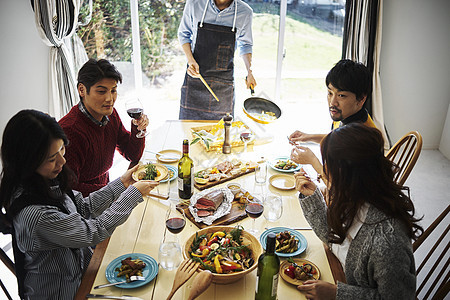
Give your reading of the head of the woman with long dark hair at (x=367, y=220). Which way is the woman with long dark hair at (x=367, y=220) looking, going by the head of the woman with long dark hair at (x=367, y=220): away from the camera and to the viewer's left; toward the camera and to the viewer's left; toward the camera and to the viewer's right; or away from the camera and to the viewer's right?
away from the camera and to the viewer's left

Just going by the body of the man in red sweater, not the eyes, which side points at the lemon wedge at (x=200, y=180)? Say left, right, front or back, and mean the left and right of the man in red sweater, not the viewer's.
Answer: front

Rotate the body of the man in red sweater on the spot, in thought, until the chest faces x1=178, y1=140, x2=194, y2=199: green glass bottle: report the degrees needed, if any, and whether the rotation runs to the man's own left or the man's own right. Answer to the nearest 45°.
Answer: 0° — they already face it

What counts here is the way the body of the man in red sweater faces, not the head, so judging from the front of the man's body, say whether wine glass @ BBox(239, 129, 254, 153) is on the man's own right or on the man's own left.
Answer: on the man's own left

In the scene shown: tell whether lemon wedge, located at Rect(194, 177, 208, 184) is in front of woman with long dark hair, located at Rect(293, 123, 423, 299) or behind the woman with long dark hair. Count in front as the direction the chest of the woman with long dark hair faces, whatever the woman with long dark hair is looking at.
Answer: in front

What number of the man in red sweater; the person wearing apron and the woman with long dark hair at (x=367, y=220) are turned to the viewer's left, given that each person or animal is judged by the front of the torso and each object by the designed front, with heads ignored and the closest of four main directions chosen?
1

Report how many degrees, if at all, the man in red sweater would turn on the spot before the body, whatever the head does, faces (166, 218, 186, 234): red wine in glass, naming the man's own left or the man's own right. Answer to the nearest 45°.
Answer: approximately 45° to the man's own right

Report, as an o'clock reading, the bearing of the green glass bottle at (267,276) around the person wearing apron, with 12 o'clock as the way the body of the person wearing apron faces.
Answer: The green glass bottle is roughly at 12 o'clock from the person wearing apron.

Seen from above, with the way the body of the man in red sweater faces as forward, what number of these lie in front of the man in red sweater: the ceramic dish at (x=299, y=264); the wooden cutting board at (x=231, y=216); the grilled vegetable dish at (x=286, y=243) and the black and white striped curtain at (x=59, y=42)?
3

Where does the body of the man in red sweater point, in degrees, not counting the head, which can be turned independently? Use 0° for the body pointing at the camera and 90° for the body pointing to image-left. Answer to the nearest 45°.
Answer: approximately 315°

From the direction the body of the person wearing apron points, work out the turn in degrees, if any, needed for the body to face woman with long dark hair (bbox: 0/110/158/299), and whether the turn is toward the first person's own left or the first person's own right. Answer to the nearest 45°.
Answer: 0° — they already face them

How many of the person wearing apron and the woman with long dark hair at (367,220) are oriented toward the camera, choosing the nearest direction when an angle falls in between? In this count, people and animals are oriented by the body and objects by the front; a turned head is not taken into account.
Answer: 1

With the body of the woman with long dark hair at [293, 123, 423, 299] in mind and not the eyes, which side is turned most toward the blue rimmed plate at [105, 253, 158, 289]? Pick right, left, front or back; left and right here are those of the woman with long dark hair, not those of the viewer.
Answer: front

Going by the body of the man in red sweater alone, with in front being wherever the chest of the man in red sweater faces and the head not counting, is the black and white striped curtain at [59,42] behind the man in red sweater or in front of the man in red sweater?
behind

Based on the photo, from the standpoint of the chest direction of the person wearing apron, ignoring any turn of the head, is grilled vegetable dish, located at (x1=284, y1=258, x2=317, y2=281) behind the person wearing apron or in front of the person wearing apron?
in front

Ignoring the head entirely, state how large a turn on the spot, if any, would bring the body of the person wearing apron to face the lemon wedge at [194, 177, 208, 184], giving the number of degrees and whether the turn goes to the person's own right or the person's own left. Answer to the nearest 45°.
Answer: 0° — they already face it

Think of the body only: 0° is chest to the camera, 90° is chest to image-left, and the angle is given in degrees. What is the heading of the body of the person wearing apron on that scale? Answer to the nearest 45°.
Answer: approximately 0°

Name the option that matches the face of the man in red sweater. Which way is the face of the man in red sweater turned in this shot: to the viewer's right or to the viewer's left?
to the viewer's right

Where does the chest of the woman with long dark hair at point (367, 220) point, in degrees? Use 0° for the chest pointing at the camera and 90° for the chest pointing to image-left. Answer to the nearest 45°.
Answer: approximately 90°
